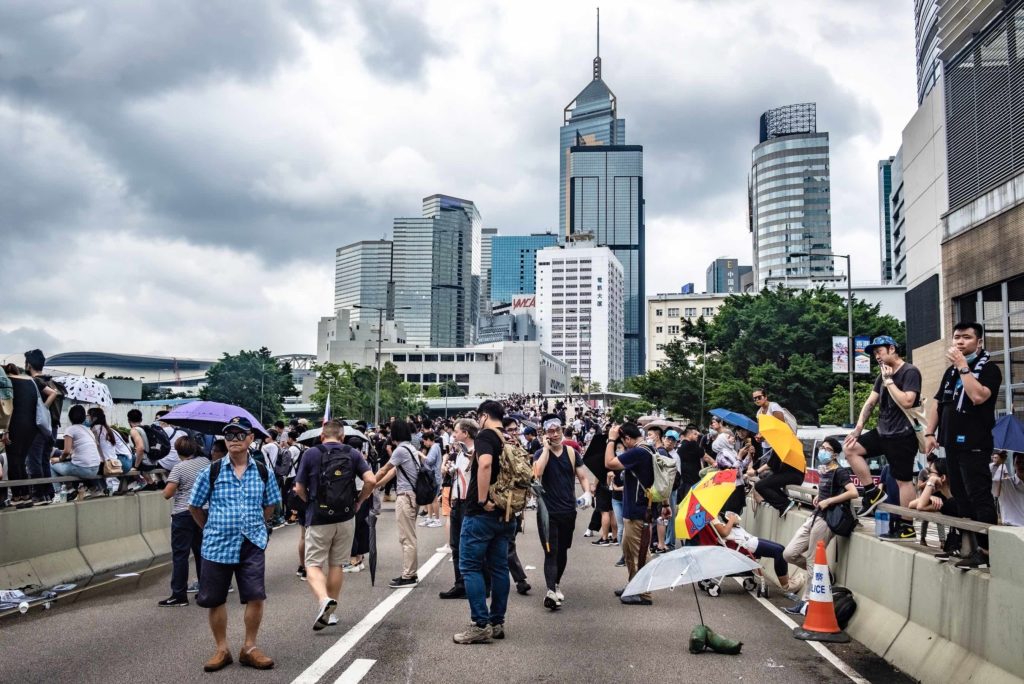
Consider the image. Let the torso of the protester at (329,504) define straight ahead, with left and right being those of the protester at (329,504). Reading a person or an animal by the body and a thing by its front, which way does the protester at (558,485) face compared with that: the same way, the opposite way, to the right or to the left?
the opposite way

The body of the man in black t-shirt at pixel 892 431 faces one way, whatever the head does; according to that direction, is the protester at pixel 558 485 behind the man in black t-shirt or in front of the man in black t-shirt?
in front

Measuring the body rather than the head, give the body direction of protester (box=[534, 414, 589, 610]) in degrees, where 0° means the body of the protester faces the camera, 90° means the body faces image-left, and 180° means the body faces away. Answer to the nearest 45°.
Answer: approximately 0°

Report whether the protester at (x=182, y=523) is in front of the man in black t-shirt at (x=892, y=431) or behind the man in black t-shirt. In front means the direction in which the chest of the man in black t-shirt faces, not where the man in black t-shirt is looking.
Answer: in front

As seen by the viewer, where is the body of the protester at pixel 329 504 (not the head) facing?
away from the camera

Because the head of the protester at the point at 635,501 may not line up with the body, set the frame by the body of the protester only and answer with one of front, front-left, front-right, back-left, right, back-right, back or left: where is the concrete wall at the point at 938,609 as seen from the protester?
back-left

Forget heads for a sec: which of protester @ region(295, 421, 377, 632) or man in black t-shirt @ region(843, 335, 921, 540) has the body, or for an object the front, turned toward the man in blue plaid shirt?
the man in black t-shirt

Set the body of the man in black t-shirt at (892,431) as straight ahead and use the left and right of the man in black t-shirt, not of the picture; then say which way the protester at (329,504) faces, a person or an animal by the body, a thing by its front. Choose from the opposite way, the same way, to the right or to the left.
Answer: to the right

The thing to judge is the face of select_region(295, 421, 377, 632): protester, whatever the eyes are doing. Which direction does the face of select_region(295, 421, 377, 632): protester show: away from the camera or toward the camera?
away from the camera
